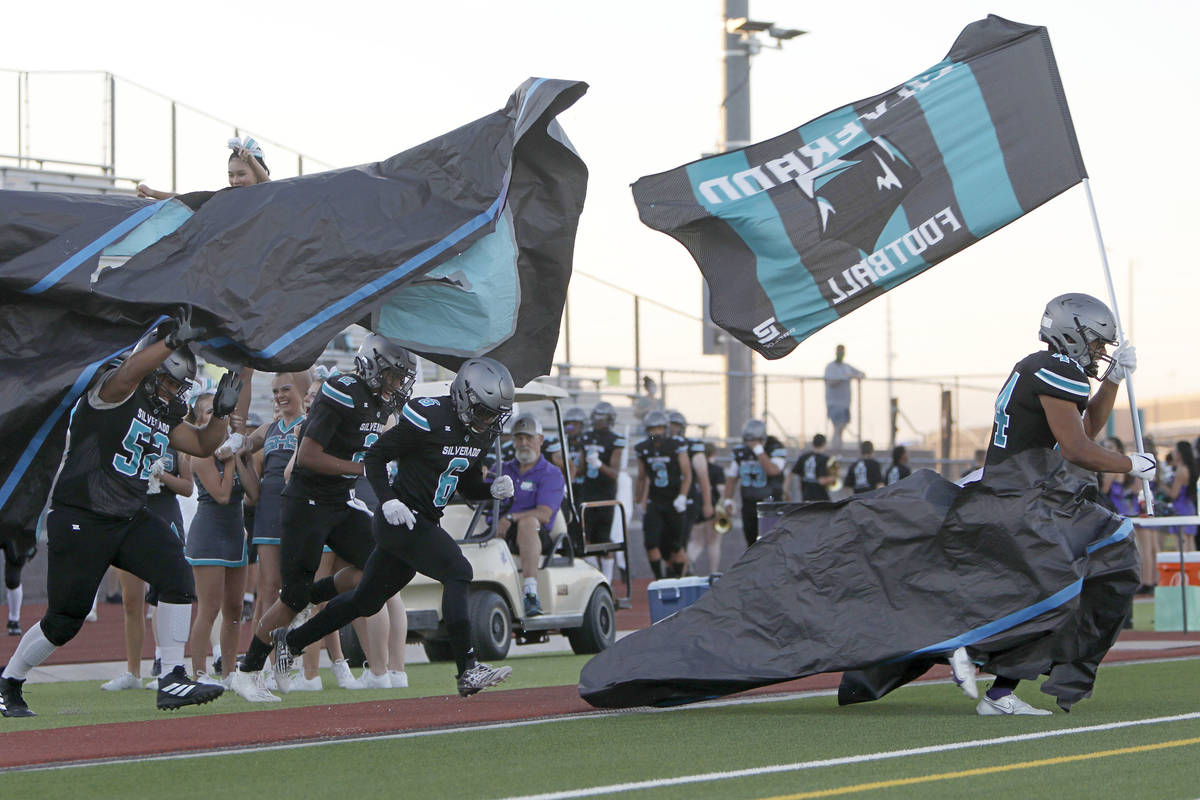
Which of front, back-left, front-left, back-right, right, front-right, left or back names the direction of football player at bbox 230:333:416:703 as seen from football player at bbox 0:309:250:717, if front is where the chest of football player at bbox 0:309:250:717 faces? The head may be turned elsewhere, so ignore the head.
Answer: left

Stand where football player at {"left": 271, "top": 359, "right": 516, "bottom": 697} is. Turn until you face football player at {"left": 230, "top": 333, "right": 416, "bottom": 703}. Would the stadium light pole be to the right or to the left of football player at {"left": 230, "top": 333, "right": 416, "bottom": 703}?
right

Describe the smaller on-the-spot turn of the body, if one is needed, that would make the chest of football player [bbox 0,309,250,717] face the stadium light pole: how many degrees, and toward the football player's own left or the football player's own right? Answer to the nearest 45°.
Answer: approximately 90° to the football player's own left

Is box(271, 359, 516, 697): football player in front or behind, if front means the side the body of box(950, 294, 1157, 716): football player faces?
behind

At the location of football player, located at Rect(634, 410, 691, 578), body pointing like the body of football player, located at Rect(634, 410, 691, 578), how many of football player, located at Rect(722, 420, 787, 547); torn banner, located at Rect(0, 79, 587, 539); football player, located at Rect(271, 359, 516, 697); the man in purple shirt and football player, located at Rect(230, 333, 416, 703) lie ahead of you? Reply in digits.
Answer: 4

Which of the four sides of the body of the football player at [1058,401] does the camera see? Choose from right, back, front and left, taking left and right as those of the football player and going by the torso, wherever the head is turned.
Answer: right

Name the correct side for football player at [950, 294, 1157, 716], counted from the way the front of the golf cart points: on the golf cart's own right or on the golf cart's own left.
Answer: on the golf cart's own left

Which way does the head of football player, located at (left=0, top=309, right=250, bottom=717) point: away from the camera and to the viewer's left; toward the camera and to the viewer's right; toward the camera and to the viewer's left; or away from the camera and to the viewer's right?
toward the camera and to the viewer's right

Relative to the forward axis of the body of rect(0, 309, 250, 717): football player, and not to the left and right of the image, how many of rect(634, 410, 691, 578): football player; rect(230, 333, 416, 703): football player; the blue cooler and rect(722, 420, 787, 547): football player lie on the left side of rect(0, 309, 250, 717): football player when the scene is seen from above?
4

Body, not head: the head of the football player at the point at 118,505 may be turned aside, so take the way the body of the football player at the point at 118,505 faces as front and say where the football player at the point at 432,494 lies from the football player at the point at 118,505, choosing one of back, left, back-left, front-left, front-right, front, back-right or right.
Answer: front-left

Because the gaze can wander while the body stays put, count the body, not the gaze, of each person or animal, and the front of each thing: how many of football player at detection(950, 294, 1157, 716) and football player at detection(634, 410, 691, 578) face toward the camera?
1

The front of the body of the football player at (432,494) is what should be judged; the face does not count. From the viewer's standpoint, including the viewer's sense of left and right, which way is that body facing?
facing the viewer and to the right of the viewer
